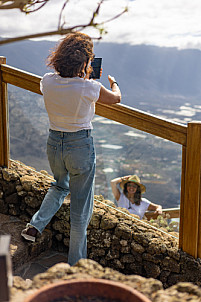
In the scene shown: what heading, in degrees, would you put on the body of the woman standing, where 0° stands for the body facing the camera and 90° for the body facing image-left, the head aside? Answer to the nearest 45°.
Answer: approximately 225°

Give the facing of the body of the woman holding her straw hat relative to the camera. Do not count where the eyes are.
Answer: toward the camera

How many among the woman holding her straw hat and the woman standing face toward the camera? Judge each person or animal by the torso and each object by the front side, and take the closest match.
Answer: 1

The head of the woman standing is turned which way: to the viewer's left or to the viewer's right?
to the viewer's right

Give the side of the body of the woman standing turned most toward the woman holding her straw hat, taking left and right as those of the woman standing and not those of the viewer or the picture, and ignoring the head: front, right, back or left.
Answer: front
